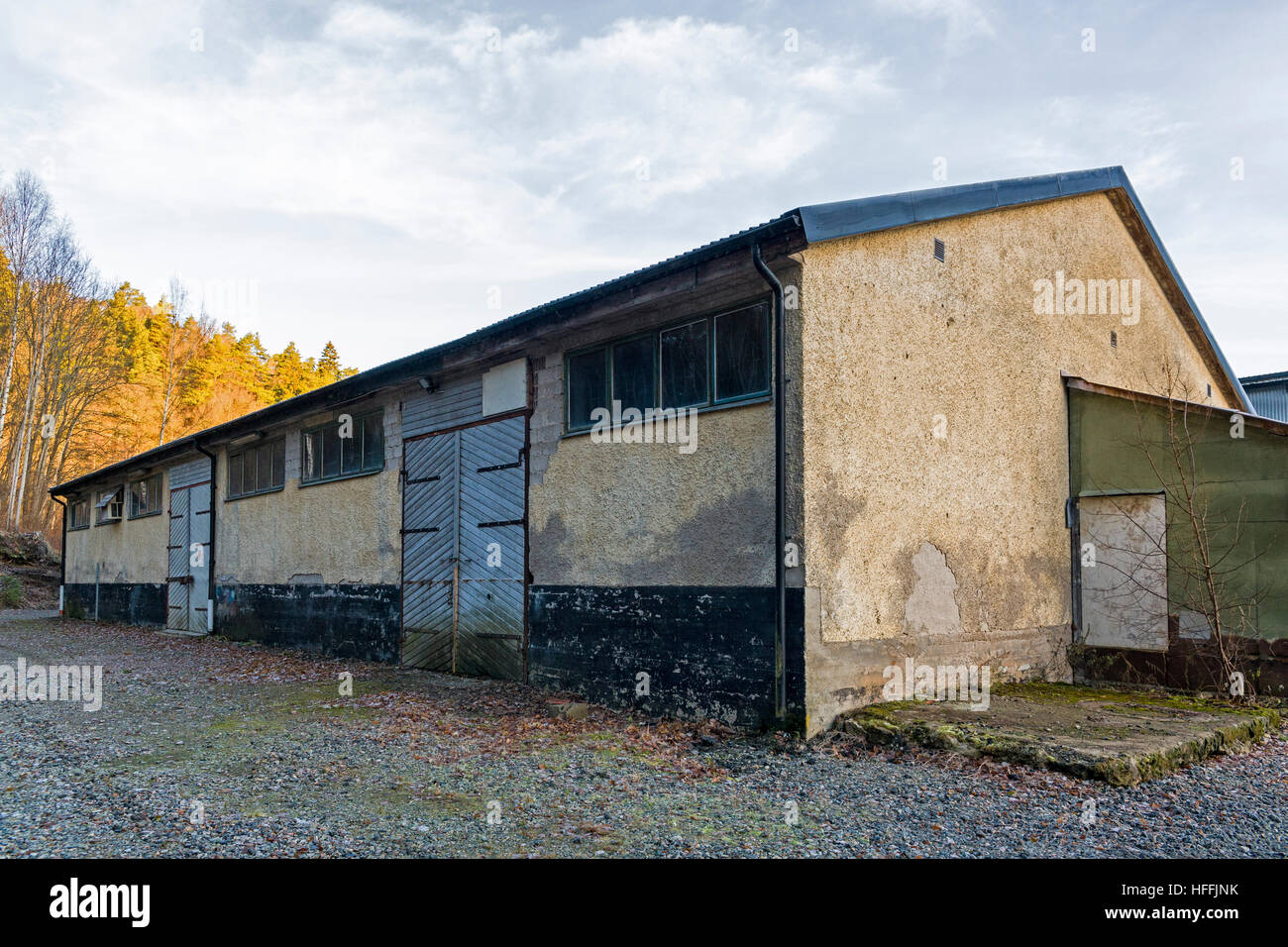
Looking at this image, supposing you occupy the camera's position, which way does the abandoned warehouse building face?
facing the viewer and to the left of the viewer

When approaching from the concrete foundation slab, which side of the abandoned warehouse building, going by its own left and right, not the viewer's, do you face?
left
